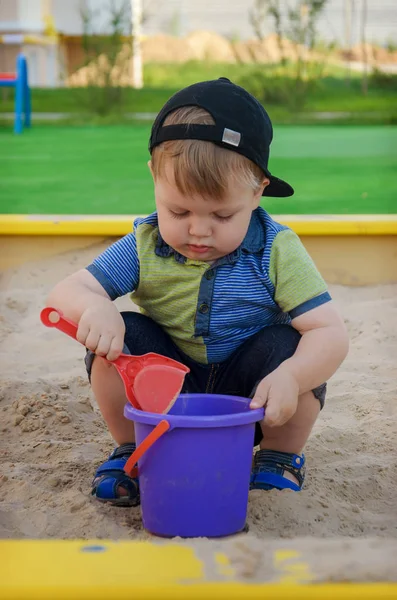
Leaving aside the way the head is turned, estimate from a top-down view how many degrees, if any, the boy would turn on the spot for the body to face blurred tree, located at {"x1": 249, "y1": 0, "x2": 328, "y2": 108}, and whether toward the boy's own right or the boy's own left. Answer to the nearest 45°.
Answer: approximately 180°

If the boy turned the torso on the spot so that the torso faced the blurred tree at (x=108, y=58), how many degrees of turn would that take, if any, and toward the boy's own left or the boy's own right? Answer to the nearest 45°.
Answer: approximately 180°

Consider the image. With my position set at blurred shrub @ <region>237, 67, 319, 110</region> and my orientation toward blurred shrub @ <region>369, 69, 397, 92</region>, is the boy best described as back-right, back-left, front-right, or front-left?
back-right

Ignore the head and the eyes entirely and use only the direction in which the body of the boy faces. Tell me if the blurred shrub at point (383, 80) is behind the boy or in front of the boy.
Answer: behind

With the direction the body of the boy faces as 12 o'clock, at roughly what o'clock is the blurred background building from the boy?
The blurred background building is roughly at 6 o'clock from the boy.

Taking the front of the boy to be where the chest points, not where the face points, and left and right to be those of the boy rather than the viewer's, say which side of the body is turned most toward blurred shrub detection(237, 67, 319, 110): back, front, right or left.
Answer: back

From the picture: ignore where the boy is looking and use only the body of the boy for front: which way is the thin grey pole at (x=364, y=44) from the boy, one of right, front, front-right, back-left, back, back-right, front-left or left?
back
